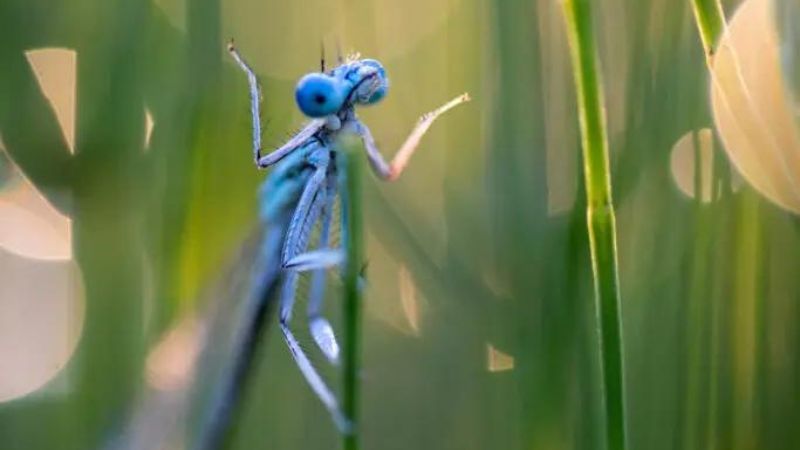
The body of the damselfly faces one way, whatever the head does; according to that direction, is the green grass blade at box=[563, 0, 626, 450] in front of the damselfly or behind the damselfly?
in front
